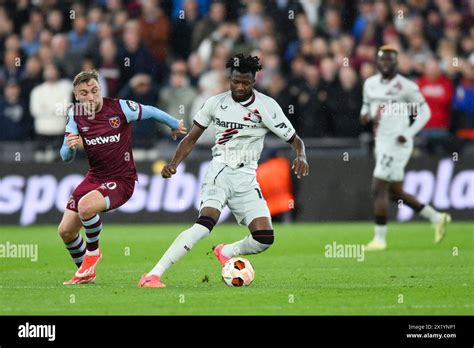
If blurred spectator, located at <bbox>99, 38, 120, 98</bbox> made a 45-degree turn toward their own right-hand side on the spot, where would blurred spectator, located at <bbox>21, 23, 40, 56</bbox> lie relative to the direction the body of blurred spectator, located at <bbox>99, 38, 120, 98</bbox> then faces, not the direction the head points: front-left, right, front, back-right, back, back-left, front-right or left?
right

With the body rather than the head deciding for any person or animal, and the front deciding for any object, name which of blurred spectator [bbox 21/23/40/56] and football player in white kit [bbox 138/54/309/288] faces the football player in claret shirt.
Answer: the blurred spectator

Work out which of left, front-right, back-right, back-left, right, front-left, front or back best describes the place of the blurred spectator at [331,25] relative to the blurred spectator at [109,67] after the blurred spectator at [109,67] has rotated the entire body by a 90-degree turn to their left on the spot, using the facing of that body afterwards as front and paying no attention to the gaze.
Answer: front

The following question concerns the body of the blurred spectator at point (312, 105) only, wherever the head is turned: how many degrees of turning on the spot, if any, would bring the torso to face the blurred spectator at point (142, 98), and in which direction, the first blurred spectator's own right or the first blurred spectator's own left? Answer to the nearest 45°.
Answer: approximately 90° to the first blurred spectator's own right

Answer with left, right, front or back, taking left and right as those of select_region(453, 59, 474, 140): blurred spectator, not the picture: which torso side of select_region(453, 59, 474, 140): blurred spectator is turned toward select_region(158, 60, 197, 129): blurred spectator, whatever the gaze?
right

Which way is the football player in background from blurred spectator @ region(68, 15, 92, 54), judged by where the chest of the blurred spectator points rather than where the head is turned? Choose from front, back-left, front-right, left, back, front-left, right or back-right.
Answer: front-left

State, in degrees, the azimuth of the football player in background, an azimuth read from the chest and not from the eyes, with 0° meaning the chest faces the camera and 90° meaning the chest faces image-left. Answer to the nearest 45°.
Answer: approximately 45°
